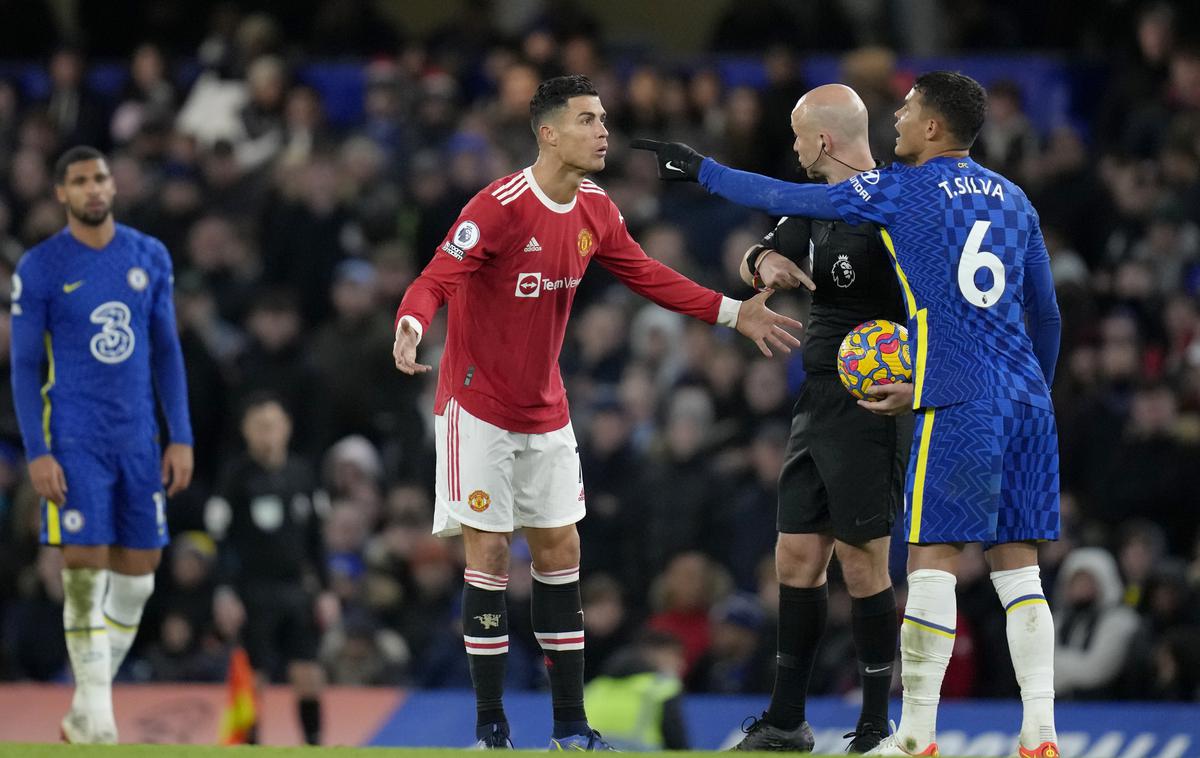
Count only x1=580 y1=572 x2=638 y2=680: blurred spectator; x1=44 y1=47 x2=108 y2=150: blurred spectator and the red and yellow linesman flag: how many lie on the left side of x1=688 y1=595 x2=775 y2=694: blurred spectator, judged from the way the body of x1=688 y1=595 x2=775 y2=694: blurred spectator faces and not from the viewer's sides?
0

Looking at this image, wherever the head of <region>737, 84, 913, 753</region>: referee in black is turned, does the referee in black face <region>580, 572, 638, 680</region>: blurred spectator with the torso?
no

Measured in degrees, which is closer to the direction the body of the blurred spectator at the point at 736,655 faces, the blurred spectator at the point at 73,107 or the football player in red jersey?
the football player in red jersey

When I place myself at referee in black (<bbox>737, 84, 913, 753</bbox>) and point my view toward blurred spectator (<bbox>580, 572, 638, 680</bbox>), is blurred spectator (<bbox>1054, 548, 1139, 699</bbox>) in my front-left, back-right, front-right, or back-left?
front-right

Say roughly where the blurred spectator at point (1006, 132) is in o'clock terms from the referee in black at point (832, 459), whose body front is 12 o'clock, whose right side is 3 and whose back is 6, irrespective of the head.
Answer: The blurred spectator is roughly at 5 o'clock from the referee in black.

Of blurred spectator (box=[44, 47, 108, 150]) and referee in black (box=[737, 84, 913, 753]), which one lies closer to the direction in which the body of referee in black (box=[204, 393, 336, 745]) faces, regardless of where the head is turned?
the referee in black

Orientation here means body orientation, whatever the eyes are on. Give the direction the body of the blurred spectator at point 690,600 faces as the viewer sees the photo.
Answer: toward the camera

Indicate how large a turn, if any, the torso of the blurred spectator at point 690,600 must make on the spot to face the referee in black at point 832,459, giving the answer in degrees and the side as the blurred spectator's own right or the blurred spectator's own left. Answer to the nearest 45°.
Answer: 0° — they already face them

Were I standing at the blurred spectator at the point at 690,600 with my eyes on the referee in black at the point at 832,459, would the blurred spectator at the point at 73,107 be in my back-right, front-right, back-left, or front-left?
back-right

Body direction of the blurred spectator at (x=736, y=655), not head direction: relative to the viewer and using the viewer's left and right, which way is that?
facing the viewer

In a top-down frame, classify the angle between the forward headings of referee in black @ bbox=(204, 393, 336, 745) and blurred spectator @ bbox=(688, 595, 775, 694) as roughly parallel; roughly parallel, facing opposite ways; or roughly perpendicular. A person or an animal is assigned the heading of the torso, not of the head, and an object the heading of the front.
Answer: roughly parallel

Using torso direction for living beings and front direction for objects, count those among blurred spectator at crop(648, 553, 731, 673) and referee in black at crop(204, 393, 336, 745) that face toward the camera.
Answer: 2

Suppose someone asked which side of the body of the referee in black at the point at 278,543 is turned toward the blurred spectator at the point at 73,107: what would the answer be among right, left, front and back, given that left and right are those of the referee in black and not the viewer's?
back

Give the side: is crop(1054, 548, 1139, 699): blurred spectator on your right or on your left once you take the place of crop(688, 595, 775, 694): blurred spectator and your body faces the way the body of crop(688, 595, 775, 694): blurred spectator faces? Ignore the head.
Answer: on your left

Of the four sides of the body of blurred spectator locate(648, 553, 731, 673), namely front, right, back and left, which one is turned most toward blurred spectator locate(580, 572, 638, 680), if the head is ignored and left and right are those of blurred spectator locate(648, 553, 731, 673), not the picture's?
right

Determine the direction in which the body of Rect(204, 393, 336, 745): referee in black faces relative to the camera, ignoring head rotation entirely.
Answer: toward the camera

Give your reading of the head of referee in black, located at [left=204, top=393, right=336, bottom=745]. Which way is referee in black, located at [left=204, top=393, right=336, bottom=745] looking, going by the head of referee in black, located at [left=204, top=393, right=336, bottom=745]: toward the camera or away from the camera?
toward the camera

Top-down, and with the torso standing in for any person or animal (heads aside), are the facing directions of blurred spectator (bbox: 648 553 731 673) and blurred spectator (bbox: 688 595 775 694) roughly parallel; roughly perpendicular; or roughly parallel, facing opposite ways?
roughly parallel

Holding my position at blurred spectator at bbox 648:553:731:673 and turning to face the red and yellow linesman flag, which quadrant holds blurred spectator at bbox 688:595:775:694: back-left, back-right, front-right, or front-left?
back-left
